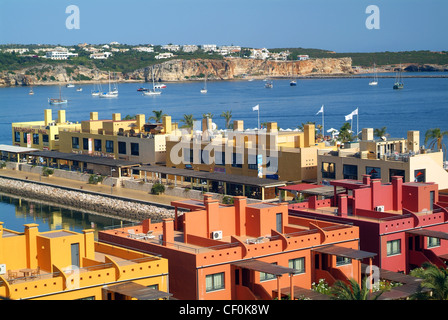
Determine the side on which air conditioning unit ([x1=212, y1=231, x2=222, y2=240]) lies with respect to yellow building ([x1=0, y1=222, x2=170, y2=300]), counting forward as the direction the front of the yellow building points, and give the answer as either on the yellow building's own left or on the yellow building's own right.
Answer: on the yellow building's own left

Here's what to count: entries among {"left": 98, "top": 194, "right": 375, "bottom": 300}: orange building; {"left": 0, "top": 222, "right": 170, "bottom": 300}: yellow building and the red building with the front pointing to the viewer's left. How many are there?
0

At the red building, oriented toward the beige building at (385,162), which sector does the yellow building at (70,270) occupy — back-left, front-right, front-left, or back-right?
back-left

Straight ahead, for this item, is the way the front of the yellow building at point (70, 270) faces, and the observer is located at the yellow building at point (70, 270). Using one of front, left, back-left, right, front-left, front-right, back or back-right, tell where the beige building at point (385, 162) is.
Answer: left

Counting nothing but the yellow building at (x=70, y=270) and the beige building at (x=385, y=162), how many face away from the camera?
0

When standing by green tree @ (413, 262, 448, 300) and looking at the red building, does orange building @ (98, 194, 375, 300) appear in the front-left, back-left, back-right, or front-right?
front-left

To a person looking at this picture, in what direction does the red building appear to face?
facing the viewer and to the right of the viewer

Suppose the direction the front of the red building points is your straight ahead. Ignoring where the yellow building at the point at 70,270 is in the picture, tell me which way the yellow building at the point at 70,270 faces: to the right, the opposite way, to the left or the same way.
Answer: the same way

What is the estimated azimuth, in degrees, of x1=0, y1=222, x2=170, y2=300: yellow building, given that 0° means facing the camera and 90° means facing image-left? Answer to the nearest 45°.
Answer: approximately 315°

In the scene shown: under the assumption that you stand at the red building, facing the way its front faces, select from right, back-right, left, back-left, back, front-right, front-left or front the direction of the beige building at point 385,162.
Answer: back-left

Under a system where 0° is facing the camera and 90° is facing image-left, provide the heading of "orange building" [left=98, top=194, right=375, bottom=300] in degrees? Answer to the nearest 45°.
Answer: approximately 315°

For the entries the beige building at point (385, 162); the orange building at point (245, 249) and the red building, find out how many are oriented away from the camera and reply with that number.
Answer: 0

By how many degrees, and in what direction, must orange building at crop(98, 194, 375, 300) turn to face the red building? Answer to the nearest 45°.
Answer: approximately 90° to its left

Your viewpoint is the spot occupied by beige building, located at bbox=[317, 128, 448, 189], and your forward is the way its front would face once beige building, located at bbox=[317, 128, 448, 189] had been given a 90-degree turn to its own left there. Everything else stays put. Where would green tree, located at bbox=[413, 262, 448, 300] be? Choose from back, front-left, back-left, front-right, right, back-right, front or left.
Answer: front-right

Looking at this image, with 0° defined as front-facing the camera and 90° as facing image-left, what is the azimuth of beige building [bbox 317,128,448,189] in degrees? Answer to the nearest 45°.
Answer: approximately 45°

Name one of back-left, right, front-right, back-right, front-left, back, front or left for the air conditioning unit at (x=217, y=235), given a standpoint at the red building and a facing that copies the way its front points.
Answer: right

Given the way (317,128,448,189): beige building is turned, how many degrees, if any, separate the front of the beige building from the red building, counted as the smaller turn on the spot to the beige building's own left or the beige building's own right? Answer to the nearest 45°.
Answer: approximately 45° to the beige building's own left
